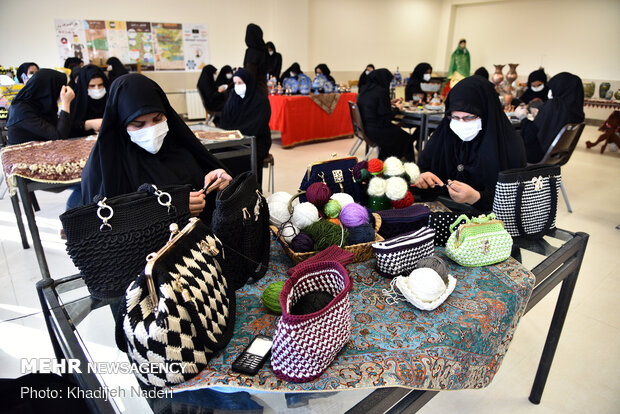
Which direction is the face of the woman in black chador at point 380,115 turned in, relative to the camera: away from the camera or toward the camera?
away from the camera

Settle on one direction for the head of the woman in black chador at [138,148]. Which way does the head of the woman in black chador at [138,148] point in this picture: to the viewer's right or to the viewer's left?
to the viewer's right

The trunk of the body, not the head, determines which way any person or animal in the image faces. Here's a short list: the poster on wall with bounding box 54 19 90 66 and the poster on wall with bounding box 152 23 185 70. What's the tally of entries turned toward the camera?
2

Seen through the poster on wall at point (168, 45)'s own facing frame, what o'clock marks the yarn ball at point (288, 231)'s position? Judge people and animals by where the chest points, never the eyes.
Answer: The yarn ball is roughly at 12 o'clock from the poster on wall.

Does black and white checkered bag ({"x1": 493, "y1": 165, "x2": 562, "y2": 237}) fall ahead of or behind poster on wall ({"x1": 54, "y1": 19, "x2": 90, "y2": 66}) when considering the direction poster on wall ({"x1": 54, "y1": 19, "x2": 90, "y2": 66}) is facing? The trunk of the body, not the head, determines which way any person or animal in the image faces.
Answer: ahead

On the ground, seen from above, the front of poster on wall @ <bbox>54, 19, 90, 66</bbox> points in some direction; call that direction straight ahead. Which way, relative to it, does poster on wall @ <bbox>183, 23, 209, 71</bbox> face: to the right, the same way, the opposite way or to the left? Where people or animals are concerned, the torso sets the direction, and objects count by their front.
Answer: the same way

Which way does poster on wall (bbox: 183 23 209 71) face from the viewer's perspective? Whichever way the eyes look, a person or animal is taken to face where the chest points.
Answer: toward the camera

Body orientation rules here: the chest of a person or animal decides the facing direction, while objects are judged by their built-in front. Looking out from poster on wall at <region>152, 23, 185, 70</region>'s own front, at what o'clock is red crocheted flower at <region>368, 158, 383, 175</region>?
The red crocheted flower is roughly at 12 o'clock from the poster on wall.

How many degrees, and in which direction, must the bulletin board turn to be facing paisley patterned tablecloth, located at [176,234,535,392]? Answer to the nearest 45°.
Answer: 0° — it already faces it

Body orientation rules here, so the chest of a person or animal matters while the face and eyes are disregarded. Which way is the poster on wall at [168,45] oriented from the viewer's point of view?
toward the camera

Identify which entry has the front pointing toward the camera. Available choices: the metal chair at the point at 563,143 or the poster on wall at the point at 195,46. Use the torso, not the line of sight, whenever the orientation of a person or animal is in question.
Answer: the poster on wall

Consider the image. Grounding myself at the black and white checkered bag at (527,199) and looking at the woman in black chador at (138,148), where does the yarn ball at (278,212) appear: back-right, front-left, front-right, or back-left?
front-left

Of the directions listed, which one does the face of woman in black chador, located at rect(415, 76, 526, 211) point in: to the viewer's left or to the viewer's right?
to the viewer's left

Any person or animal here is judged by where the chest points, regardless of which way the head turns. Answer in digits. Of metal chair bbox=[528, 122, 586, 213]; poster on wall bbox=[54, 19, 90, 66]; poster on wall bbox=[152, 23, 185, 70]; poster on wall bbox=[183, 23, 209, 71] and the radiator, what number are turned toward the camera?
4

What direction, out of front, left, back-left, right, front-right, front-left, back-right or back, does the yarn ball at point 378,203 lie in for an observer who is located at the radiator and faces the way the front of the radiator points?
front

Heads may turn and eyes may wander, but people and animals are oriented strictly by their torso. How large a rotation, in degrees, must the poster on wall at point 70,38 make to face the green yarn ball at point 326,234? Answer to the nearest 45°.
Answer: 0° — it already faces it

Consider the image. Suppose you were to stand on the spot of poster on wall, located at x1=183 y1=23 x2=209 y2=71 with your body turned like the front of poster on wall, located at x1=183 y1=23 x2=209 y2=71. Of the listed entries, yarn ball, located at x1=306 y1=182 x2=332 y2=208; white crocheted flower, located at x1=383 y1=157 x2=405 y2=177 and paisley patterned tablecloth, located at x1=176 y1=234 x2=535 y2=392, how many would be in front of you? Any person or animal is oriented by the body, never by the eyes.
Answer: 3

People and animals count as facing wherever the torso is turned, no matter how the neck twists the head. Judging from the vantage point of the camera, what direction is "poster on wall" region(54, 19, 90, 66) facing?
facing the viewer

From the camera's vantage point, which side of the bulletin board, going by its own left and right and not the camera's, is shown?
front

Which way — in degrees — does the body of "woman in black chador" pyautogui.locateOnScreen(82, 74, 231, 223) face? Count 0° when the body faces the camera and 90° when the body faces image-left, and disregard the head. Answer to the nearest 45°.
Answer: approximately 315°

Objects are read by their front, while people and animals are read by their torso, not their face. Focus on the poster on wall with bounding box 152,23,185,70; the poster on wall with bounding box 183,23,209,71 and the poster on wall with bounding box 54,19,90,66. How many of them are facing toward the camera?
3
